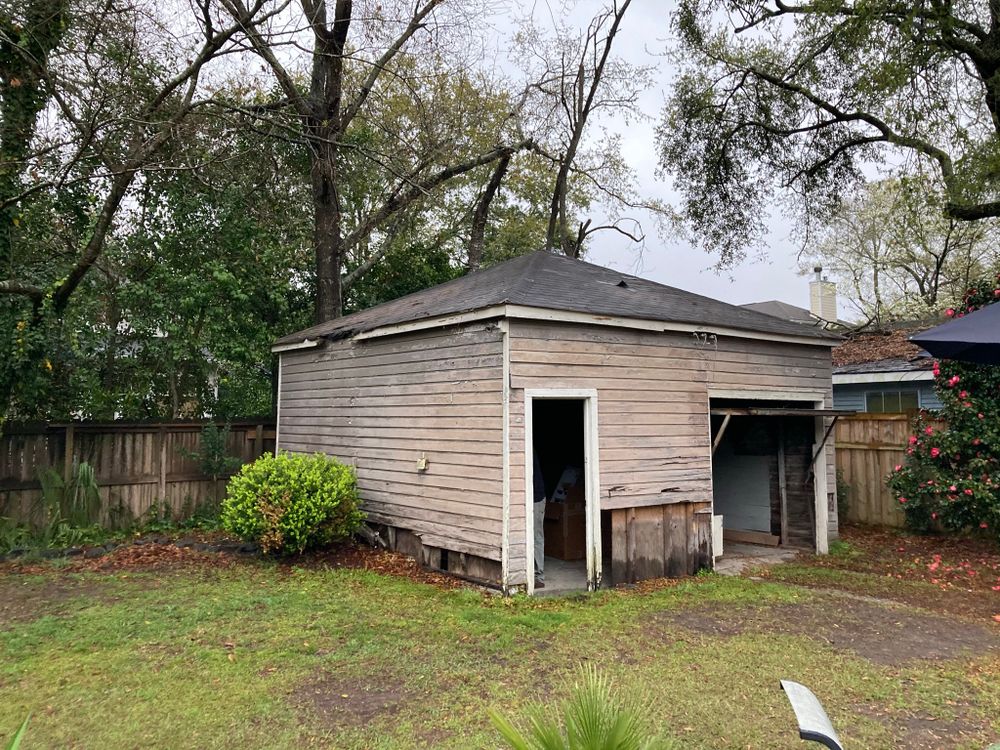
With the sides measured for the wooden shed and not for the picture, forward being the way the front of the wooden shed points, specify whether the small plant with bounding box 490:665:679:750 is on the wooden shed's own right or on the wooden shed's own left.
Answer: on the wooden shed's own right

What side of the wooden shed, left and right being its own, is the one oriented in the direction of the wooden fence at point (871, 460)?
left

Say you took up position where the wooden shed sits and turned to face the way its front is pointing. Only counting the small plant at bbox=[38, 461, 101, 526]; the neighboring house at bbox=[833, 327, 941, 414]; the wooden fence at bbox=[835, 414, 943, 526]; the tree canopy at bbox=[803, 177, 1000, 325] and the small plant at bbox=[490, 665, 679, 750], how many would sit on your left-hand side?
3

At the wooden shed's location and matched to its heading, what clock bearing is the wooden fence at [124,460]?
The wooden fence is roughly at 5 o'clock from the wooden shed.

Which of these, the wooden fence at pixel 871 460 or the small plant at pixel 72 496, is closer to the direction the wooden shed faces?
the wooden fence

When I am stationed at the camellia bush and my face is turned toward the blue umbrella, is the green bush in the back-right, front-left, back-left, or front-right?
front-right

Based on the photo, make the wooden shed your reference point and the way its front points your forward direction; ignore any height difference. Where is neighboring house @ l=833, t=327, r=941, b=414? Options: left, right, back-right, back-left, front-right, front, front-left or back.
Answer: left

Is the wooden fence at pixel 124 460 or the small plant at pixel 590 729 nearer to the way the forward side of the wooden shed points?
the small plant

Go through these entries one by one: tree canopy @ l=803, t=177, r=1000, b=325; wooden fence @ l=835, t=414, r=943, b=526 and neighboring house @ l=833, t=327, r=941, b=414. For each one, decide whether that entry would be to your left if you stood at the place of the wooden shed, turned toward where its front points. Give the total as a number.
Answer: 3

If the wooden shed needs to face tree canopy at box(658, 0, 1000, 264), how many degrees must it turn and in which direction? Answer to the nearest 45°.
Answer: approximately 90° to its left

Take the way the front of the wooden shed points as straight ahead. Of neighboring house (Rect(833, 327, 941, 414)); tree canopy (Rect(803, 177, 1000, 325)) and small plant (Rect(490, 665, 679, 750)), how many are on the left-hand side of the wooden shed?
2

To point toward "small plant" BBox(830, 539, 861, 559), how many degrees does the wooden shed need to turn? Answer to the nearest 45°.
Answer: approximately 90° to its left

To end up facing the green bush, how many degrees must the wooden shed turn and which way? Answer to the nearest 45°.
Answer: approximately 135° to its right

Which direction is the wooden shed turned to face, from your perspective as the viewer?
facing the viewer and to the right of the viewer

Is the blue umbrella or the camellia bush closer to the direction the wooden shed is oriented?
the blue umbrella

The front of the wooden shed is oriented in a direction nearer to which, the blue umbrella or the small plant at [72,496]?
the blue umbrella

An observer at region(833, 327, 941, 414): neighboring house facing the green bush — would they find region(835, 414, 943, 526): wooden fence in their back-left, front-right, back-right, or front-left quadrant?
front-left
